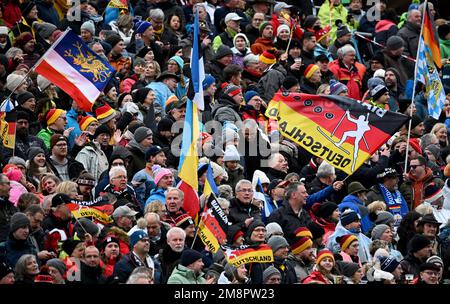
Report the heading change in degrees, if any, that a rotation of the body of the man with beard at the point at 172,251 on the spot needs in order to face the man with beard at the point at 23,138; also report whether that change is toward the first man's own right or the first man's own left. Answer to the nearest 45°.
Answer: approximately 180°

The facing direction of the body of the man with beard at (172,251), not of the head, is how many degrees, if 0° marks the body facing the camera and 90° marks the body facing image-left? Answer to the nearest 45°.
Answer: approximately 315°
